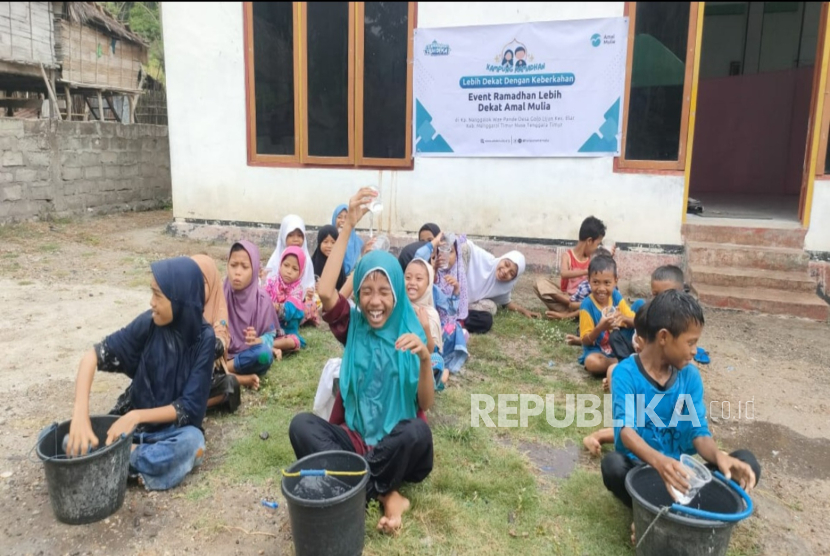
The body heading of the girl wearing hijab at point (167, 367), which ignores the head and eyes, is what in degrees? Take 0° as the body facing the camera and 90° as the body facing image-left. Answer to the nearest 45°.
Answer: approximately 45°

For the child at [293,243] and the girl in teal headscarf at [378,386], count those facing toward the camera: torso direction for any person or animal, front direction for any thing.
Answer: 2

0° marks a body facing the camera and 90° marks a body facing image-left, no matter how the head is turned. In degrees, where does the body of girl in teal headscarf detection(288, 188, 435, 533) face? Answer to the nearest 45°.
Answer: approximately 0°

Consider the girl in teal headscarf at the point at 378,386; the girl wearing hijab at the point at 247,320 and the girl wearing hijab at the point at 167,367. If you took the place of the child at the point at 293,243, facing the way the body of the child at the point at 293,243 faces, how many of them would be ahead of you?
3

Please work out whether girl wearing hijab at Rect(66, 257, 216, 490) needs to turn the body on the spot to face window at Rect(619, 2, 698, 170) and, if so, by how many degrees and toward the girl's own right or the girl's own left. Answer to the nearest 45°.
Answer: approximately 180°

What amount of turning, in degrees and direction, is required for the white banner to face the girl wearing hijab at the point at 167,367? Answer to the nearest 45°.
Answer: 0° — it already faces them

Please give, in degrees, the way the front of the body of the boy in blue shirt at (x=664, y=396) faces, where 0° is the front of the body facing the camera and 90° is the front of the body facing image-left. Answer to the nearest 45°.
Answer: approximately 315°

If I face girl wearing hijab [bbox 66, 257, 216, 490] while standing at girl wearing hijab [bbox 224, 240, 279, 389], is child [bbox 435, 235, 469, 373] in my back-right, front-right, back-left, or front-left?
back-left

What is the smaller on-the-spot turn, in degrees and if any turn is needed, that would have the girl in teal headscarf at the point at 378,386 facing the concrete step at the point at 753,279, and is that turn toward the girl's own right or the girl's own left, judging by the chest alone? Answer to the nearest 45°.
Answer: approximately 135° to the girl's own left
